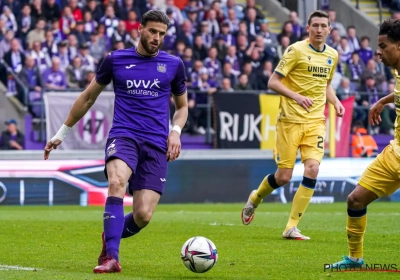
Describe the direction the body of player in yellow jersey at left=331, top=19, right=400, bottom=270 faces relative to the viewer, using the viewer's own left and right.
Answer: facing to the left of the viewer

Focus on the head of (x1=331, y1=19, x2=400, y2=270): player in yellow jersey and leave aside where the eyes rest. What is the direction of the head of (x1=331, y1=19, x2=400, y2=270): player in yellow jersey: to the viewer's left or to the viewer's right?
to the viewer's left

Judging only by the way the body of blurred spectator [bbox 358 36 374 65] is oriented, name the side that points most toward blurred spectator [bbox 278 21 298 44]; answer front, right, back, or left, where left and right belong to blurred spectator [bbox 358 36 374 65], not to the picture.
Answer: right

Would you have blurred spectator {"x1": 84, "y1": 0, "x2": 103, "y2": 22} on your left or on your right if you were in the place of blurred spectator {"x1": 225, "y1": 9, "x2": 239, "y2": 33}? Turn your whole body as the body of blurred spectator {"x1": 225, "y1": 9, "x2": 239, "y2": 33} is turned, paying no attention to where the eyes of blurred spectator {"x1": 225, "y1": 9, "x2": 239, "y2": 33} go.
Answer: on your right

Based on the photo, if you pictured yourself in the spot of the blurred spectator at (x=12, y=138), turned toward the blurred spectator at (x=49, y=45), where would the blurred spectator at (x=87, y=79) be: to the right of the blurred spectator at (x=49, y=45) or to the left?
right

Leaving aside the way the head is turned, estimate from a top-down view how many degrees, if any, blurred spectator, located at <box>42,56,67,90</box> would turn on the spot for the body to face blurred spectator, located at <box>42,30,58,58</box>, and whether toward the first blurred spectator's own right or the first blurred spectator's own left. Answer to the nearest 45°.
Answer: approximately 180°

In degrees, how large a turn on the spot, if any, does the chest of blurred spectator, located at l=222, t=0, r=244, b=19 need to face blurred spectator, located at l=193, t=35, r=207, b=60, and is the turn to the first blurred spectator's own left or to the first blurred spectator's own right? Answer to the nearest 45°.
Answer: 0° — they already face them

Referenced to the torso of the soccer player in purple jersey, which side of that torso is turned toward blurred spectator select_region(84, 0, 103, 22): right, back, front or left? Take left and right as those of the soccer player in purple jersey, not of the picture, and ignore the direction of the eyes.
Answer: back
